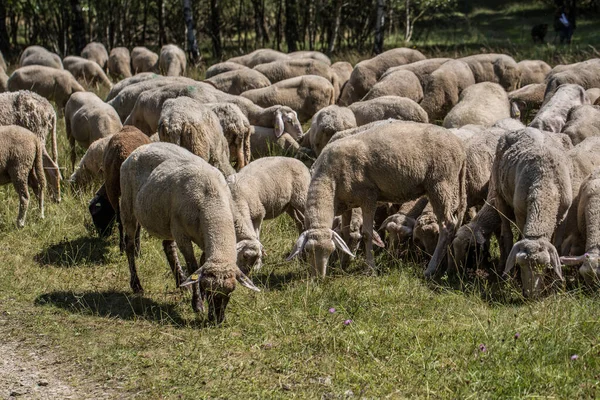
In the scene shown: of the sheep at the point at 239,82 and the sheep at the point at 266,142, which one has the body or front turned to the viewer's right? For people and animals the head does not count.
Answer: the sheep at the point at 266,142

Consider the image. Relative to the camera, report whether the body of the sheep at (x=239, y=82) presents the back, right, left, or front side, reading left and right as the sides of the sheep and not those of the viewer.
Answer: left

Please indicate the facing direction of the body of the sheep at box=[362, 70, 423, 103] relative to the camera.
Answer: to the viewer's left

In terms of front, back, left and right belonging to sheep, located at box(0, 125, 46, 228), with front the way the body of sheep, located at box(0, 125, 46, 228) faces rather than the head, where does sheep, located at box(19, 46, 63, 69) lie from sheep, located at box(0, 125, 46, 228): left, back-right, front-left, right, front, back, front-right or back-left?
right

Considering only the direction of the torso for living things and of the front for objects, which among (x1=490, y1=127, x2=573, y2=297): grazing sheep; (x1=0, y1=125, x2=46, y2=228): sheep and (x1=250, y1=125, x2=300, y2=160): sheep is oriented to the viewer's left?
(x1=0, y1=125, x2=46, y2=228): sheep

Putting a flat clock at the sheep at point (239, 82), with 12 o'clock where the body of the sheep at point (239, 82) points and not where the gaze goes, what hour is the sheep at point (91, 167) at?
the sheep at point (91, 167) is roughly at 10 o'clock from the sheep at point (239, 82).

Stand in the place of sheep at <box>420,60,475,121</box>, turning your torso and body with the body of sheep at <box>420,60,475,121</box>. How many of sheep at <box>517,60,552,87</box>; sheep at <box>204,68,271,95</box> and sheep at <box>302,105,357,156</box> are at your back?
1

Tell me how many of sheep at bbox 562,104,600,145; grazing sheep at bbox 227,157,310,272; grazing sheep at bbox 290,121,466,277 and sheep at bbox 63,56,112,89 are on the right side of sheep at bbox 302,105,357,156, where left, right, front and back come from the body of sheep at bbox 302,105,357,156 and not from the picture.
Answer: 1

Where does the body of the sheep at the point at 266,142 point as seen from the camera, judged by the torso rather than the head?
to the viewer's right

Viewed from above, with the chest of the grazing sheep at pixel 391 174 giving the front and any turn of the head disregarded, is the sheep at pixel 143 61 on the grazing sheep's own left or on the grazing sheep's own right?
on the grazing sheep's own right

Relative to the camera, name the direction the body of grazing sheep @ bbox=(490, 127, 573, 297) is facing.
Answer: toward the camera
